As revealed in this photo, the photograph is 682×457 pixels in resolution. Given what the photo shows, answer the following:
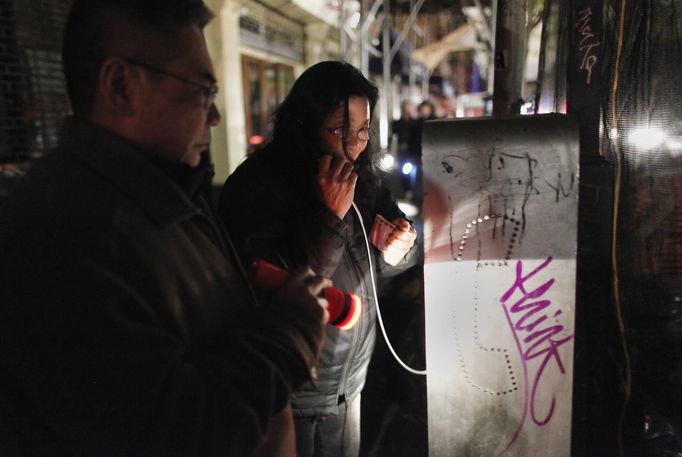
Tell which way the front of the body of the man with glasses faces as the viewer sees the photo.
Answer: to the viewer's right

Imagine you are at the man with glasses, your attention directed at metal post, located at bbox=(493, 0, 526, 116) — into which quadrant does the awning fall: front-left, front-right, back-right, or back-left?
front-left

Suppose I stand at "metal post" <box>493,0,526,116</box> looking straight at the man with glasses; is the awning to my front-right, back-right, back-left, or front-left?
back-right

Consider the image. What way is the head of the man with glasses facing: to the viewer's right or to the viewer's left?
to the viewer's right

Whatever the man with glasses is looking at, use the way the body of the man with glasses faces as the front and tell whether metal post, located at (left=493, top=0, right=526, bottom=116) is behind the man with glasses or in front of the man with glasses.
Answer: in front

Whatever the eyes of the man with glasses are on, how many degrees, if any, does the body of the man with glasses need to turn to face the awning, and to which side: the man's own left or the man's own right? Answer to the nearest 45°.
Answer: approximately 45° to the man's own left
